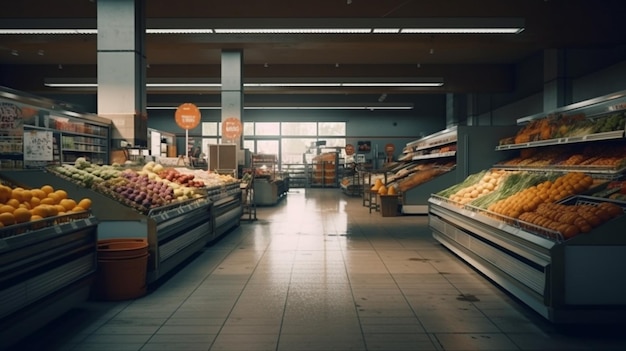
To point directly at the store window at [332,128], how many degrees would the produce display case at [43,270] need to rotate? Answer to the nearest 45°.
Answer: approximately 90° to its left

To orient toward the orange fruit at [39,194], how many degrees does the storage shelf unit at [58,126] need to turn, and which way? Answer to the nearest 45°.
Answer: approximately 45° to its right

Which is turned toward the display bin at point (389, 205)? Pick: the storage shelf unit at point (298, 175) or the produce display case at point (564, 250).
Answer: the storage shelf unit

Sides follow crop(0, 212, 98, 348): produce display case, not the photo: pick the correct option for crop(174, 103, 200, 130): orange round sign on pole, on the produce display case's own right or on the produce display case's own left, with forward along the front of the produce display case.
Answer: on the produce display case's own left

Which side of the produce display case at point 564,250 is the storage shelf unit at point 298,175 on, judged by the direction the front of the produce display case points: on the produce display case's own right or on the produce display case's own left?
on the produce display case's own right

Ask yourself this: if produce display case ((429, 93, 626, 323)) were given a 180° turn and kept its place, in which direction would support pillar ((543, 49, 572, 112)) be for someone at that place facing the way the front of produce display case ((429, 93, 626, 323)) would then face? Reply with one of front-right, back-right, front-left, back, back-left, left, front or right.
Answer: front-left

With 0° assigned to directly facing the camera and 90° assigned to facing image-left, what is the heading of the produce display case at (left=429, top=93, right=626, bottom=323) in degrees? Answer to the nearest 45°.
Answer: approximately 45°

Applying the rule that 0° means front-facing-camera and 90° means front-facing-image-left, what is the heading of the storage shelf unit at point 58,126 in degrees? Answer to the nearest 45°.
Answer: approximately 315°

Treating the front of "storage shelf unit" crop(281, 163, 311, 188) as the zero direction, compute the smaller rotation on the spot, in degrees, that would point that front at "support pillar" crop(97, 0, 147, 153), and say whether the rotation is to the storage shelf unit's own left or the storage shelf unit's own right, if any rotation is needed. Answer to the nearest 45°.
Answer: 0° — it already faces it

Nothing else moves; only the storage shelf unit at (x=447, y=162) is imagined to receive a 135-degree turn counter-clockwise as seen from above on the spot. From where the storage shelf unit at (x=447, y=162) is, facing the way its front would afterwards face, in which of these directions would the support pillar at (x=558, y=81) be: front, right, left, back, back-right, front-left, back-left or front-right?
front-left

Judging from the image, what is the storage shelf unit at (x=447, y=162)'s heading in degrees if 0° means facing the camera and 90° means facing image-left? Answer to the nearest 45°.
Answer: approximately 45°
